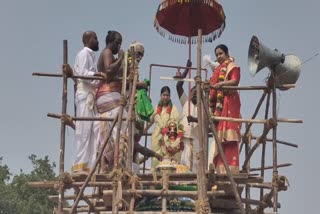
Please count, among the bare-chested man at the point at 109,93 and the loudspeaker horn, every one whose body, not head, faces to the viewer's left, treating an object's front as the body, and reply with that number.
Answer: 1

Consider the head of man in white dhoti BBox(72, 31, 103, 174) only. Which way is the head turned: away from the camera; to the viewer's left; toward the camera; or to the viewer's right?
to the viewer's right

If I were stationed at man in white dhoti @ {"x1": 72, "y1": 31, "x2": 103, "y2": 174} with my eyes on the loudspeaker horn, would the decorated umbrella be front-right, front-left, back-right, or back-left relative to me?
front-left

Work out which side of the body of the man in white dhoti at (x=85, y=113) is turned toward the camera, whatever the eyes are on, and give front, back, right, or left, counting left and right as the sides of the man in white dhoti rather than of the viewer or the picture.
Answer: right

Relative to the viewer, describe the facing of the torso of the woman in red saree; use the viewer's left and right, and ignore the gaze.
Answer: facing the viewer and to the left of the viewer
